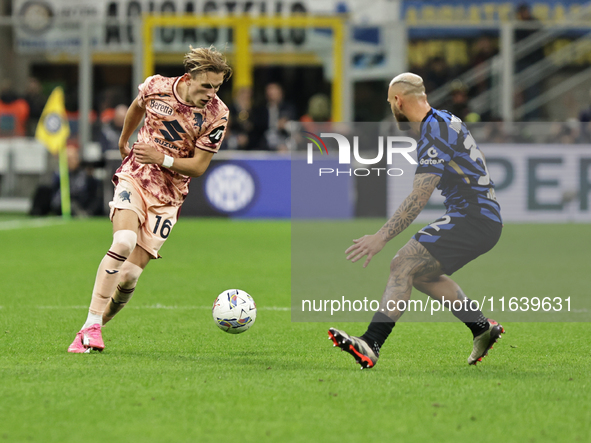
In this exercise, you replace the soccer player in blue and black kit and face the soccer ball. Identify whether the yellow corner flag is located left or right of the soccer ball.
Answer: right

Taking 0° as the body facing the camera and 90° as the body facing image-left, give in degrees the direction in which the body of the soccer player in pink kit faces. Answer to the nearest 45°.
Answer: approximately 0°

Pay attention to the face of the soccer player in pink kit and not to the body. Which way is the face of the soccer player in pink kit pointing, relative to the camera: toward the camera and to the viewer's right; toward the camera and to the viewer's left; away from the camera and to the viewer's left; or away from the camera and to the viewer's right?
toward the camera and to the viewer's right

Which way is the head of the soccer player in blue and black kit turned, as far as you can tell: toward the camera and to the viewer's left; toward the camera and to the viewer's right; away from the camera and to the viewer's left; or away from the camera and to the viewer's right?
away from the camera and to the viewer's left

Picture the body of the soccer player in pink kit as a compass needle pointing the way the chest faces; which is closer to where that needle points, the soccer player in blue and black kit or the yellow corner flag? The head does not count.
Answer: the soccer player in blue and black kit

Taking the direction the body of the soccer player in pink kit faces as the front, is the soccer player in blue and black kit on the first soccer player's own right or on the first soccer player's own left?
on the first soccer player's own left

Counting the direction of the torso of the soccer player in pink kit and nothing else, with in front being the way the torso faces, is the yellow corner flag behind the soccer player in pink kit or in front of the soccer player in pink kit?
behind
